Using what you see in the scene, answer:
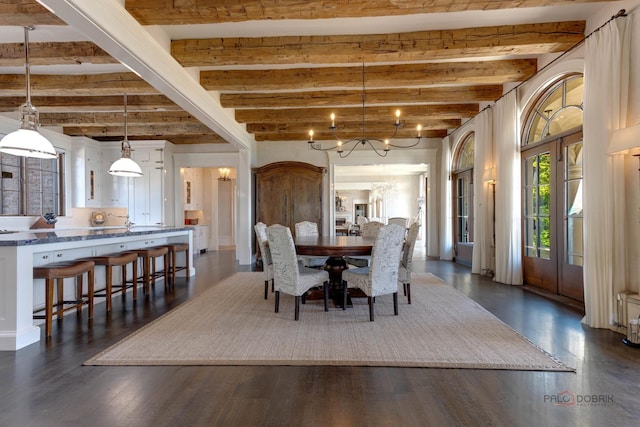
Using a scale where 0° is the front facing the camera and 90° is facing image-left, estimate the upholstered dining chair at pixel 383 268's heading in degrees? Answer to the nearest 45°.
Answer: approximately 135°

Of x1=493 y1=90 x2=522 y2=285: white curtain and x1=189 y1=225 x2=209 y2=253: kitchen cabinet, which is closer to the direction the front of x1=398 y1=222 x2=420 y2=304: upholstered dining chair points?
the kitchen cabinet

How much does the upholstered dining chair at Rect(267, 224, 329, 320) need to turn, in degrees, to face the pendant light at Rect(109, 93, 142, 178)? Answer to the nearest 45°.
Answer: approximately 90° to its left

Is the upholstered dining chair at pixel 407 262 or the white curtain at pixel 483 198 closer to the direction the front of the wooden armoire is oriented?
the upholstered dining chair

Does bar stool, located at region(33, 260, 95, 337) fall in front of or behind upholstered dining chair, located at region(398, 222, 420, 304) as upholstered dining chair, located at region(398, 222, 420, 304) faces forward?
in front

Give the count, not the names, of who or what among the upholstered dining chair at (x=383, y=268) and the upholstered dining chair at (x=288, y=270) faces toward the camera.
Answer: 0

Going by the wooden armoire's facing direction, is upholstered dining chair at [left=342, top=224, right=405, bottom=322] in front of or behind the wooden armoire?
in front

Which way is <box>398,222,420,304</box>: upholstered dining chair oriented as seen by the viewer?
to the viewer's left

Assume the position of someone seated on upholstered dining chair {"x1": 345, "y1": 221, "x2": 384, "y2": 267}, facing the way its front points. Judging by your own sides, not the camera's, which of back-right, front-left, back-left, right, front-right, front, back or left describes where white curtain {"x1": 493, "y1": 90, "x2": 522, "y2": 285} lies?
back-left

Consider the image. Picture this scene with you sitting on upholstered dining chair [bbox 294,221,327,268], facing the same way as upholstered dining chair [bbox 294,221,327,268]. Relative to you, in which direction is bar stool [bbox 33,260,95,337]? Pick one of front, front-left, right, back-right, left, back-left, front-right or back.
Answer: right
